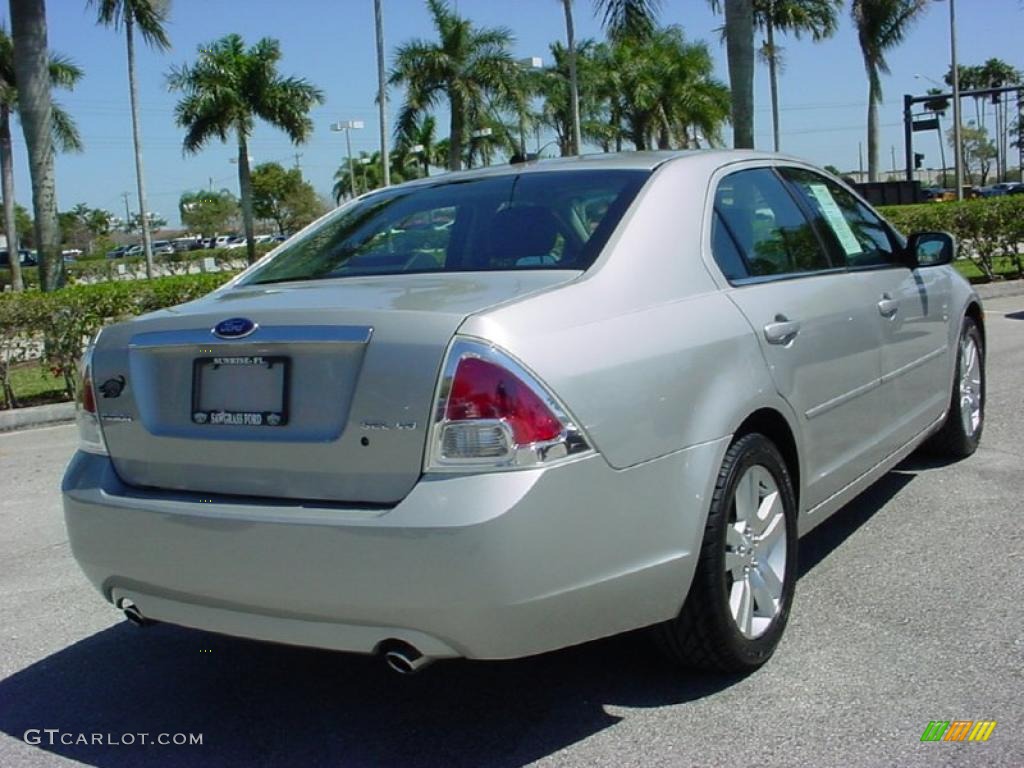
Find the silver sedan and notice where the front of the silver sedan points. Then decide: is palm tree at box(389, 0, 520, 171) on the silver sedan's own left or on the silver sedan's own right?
on the silver sedan's own left

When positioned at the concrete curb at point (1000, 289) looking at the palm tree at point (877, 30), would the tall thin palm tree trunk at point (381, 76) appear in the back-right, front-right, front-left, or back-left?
front-left

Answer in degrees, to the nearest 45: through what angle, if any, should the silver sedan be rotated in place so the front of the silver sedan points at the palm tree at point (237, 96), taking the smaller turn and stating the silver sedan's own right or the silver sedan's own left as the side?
approximately 45° to the silver sedan's own left

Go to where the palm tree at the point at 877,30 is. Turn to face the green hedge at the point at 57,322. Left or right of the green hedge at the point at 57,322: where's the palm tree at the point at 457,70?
right

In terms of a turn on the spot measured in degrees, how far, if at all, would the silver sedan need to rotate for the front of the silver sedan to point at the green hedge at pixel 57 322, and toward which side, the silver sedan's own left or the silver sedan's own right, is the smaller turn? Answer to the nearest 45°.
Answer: approximately 90° to the silver sedan's own left

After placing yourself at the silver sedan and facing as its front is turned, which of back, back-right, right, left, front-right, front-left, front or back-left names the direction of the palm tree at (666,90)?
front-left

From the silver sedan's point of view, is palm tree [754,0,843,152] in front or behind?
in front

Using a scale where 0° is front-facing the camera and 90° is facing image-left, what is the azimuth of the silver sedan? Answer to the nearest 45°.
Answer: approximately 225°

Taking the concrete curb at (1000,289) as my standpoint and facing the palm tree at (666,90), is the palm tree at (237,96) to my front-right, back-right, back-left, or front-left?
front-left
